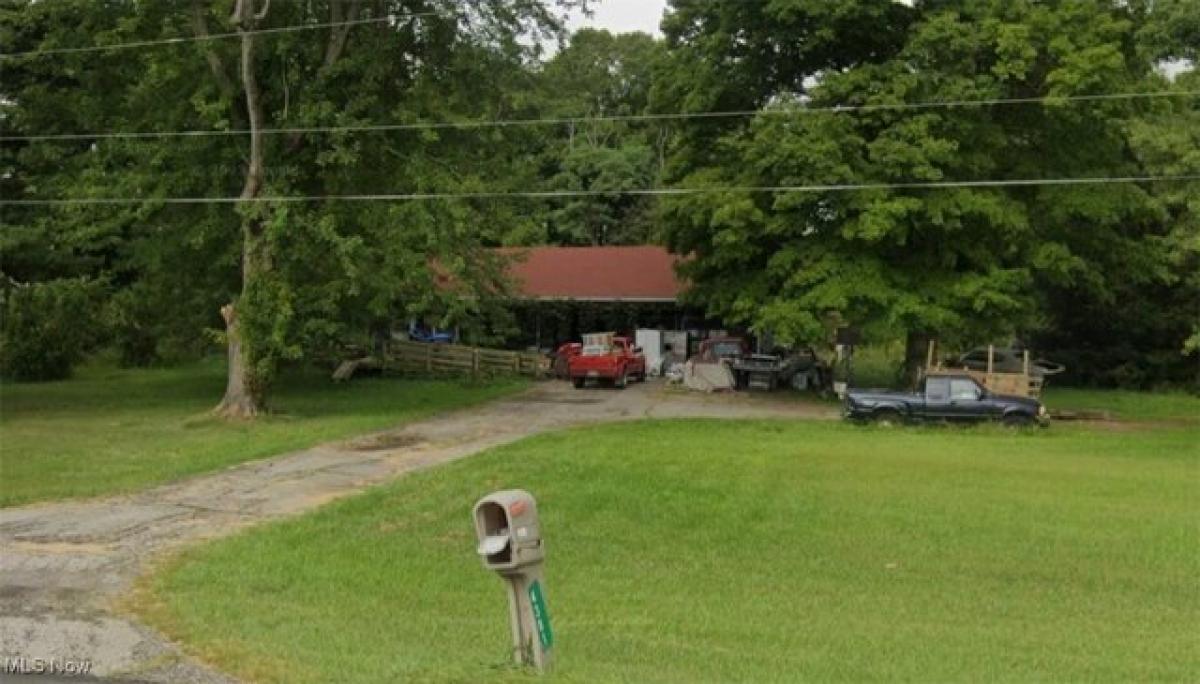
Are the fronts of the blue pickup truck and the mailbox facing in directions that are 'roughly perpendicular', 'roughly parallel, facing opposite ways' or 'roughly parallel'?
roughly perpendicular

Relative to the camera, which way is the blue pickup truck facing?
to the viewer's right

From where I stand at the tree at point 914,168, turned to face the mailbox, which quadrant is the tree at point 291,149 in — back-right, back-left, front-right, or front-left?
front-right

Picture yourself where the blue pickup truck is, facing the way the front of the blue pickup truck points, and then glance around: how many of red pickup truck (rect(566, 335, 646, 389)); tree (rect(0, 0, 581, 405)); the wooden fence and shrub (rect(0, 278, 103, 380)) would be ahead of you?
0

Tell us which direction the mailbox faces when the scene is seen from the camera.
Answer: facing the viewer and to the left of the viewer

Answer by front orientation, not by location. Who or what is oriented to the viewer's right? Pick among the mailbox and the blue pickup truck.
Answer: the blue pickup truck

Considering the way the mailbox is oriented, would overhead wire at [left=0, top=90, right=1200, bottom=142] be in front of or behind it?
behind

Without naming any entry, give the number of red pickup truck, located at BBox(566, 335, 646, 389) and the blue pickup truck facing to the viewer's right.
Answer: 1

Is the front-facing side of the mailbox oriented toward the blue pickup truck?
no

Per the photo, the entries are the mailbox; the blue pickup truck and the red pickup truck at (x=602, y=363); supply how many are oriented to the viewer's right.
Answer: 1

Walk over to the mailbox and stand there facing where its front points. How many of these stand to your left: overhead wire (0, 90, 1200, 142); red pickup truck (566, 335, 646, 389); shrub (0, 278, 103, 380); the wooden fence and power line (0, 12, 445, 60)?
0

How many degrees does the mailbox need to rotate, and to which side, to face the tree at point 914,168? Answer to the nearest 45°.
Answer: approximately 180°

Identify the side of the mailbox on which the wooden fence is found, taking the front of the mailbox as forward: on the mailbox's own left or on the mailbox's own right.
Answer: on the mailbox's own right

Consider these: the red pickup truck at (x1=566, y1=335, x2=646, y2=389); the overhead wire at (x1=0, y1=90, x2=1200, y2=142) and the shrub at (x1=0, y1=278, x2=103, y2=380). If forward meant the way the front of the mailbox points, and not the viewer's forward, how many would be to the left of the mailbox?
0

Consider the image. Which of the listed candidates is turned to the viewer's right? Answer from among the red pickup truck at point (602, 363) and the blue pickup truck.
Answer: the blue pickup truck
